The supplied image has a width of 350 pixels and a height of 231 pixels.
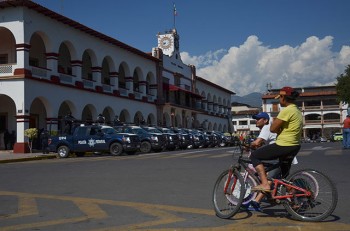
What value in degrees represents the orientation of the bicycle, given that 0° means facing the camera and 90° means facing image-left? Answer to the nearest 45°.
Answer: approximately 90°

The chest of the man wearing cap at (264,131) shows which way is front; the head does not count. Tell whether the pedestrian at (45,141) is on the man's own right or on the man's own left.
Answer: on the man's own right

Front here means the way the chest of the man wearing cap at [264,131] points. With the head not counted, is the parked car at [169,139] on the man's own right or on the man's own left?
on the man's own right

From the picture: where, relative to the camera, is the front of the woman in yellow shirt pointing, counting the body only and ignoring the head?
to the viewer's left

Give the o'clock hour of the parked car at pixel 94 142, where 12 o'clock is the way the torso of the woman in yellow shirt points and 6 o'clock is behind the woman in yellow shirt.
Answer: The parked car is roughly at 2 o'clock from the woman in yellow shirt.

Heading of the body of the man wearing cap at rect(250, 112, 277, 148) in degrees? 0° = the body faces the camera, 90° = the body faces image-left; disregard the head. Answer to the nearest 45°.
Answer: approximately 90°
